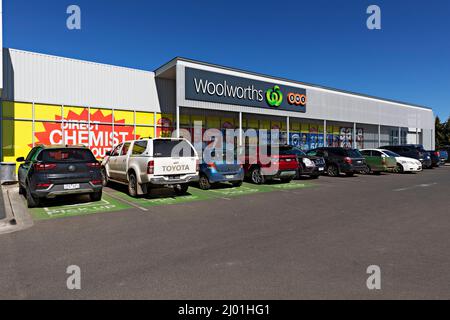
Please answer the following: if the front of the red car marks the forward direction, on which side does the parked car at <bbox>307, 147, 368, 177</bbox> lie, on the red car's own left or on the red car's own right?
on the red car's own right

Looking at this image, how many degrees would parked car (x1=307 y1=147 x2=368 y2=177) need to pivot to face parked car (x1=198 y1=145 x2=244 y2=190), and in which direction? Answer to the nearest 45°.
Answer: approximately 90° to its left

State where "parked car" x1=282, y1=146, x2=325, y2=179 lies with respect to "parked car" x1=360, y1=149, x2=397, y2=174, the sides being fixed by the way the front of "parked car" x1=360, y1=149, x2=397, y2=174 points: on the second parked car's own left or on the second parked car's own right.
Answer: on the second parked car's own left

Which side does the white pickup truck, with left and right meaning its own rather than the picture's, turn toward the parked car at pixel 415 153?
right

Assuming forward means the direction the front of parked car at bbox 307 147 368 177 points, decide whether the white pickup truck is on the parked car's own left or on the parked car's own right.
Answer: on the parked car's own left

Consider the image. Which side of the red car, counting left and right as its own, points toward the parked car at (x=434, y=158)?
right

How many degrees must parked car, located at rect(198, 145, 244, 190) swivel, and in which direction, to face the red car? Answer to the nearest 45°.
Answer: approximately 90° to its right

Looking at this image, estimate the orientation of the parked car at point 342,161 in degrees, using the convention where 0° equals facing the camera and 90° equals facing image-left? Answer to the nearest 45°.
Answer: approximately 135°

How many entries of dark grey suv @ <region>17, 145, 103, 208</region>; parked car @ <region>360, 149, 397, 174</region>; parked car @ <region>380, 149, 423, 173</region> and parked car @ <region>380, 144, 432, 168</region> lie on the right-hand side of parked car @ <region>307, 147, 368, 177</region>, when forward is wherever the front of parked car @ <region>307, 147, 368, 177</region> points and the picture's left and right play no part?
3

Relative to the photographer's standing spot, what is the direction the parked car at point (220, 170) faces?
facing away from the viewer and to the left of the viewer

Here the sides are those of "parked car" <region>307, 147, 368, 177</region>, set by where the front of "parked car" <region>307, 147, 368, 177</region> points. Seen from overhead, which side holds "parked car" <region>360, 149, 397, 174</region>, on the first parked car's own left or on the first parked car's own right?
on the first parked car's own right

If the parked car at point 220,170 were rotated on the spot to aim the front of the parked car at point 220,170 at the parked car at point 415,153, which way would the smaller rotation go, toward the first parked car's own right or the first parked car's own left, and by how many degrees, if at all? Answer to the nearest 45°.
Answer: approximately 90° to the first parked car's own right

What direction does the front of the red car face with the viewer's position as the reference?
facing away from the viewer and to the left of the viewer
